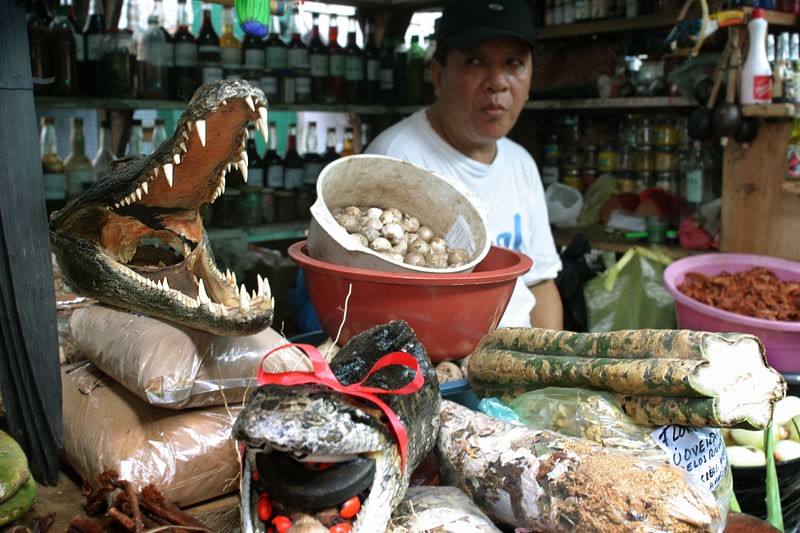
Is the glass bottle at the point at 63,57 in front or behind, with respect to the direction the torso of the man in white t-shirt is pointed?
behind

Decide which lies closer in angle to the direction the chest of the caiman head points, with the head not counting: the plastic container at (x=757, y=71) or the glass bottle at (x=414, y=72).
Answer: the plastic container

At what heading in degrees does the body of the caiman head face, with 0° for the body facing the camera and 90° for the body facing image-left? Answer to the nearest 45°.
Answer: approximately 315°

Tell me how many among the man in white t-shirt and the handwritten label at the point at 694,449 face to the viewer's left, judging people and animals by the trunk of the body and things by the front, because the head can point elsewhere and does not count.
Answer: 0

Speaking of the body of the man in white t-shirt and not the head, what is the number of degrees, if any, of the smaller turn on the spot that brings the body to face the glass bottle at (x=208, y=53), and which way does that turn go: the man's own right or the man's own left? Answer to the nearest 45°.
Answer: approximately 180°

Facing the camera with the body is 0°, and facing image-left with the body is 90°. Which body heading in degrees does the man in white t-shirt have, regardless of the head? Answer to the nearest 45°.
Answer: approximately 315°

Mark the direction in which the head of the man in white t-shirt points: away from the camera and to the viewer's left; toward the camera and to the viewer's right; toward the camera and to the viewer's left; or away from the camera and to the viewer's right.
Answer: toward the camera and to the viewer's right

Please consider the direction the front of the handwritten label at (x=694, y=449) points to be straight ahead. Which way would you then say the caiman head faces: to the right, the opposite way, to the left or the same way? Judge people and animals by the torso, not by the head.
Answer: to the left

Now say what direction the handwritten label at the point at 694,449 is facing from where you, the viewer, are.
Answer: facing the viewer

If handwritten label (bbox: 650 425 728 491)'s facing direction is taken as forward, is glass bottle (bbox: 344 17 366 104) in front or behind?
behind

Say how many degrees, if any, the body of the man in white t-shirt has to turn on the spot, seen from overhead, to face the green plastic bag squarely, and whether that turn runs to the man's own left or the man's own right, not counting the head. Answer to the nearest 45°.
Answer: approximately 90° to the man's own left

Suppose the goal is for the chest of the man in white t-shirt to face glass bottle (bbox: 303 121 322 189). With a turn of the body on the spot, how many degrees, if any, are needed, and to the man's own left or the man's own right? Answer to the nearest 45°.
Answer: approximately 180°

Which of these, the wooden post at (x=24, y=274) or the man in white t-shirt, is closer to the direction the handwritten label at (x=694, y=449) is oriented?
the wooden post

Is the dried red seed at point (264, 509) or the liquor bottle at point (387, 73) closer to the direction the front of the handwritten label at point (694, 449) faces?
the dried red seed

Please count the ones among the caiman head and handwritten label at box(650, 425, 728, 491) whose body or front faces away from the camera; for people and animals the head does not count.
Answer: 0

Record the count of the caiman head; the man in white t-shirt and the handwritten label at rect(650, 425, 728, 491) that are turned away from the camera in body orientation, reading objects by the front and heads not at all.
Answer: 0
